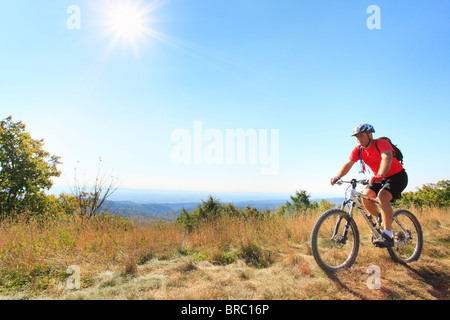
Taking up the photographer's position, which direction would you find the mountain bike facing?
facing the viewer and to the left of the viewer

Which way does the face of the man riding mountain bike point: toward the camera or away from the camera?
toward the camera

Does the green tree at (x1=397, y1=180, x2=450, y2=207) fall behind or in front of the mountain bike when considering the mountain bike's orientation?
behind

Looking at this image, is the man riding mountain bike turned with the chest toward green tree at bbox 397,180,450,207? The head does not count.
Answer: no
